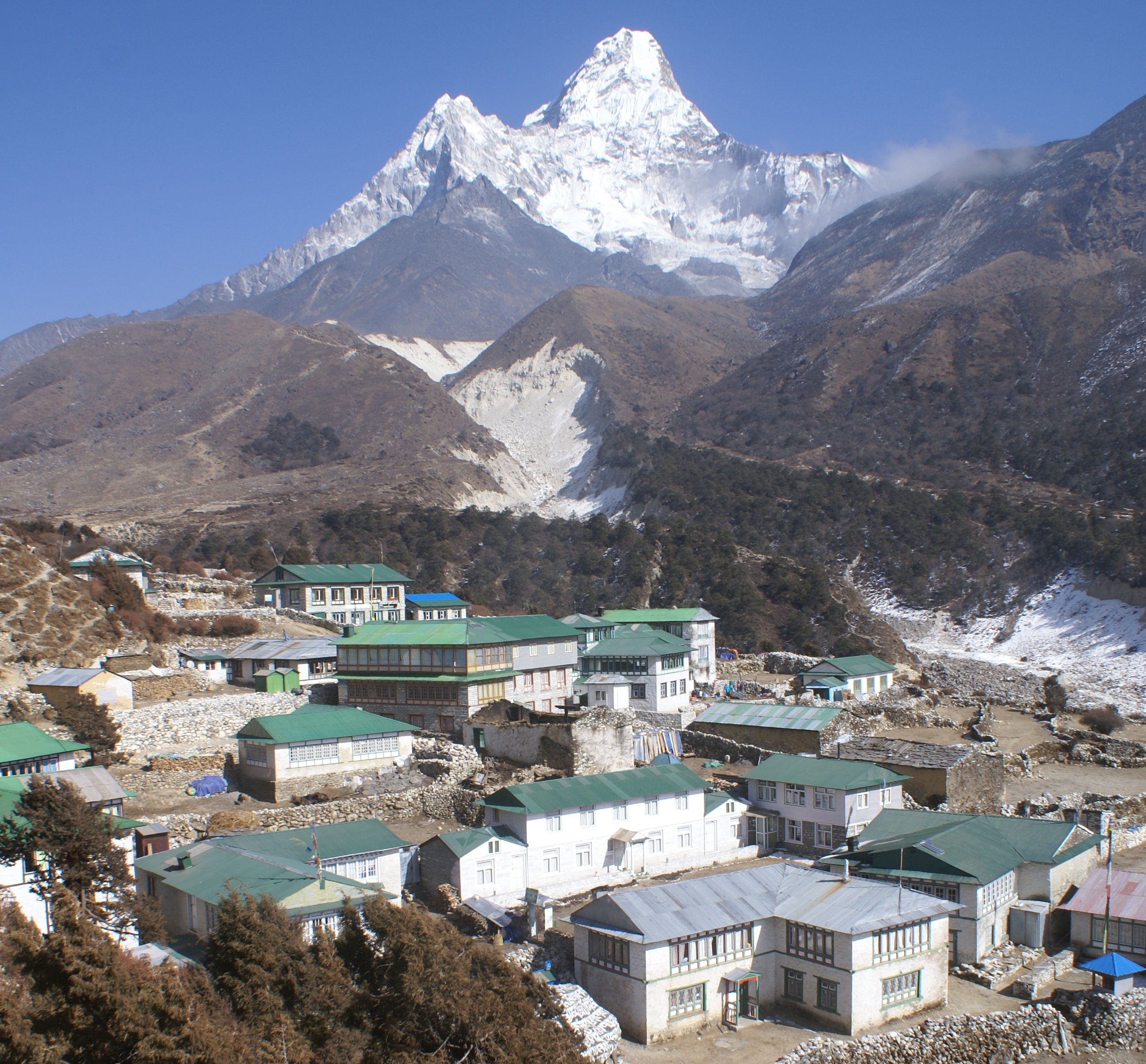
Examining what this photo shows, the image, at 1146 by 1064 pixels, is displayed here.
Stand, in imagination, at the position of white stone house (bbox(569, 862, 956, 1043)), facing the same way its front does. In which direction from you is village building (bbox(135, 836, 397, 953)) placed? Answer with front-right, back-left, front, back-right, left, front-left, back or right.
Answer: back-right

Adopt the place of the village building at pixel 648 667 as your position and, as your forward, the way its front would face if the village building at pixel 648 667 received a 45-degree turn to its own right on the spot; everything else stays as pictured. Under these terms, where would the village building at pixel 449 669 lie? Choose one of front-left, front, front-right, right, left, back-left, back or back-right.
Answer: front-right

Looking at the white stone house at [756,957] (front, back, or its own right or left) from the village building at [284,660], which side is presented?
back

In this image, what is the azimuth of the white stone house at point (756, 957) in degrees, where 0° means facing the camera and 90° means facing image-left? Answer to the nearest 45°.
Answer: approximately 315°

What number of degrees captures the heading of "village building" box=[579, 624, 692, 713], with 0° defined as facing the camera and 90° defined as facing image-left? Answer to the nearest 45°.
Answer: approximately 315°

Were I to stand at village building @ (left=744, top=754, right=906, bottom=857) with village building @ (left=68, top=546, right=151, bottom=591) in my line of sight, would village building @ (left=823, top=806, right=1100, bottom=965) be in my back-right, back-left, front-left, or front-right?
back-left

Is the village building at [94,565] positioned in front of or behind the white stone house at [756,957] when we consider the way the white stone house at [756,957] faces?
behind

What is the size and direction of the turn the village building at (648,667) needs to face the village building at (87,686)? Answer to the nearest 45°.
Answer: approximately 90° to its right

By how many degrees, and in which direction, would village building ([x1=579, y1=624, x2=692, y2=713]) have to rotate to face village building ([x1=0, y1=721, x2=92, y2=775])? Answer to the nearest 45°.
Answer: approximately 90° to its right

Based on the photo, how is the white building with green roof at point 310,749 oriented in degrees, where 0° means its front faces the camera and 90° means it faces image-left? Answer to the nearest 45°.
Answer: approximately 315°

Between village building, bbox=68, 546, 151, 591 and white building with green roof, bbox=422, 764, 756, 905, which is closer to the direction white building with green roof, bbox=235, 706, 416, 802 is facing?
the white building with green roof

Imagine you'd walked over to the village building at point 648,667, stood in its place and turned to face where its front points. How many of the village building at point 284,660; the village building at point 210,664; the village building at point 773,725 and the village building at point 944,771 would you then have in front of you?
2

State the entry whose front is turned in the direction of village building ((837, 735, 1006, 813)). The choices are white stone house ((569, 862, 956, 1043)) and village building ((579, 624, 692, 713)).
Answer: village building ((579, 624, 692, 713))

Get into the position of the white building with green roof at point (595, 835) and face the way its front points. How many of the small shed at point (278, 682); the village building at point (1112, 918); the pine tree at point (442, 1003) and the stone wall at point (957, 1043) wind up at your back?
1

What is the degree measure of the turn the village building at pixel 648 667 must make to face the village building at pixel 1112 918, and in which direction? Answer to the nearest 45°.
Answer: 0° — it already faces it

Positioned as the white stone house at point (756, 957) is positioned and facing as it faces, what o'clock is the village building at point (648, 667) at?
The village building is roughly at 7 o'clock from the white stone house.
